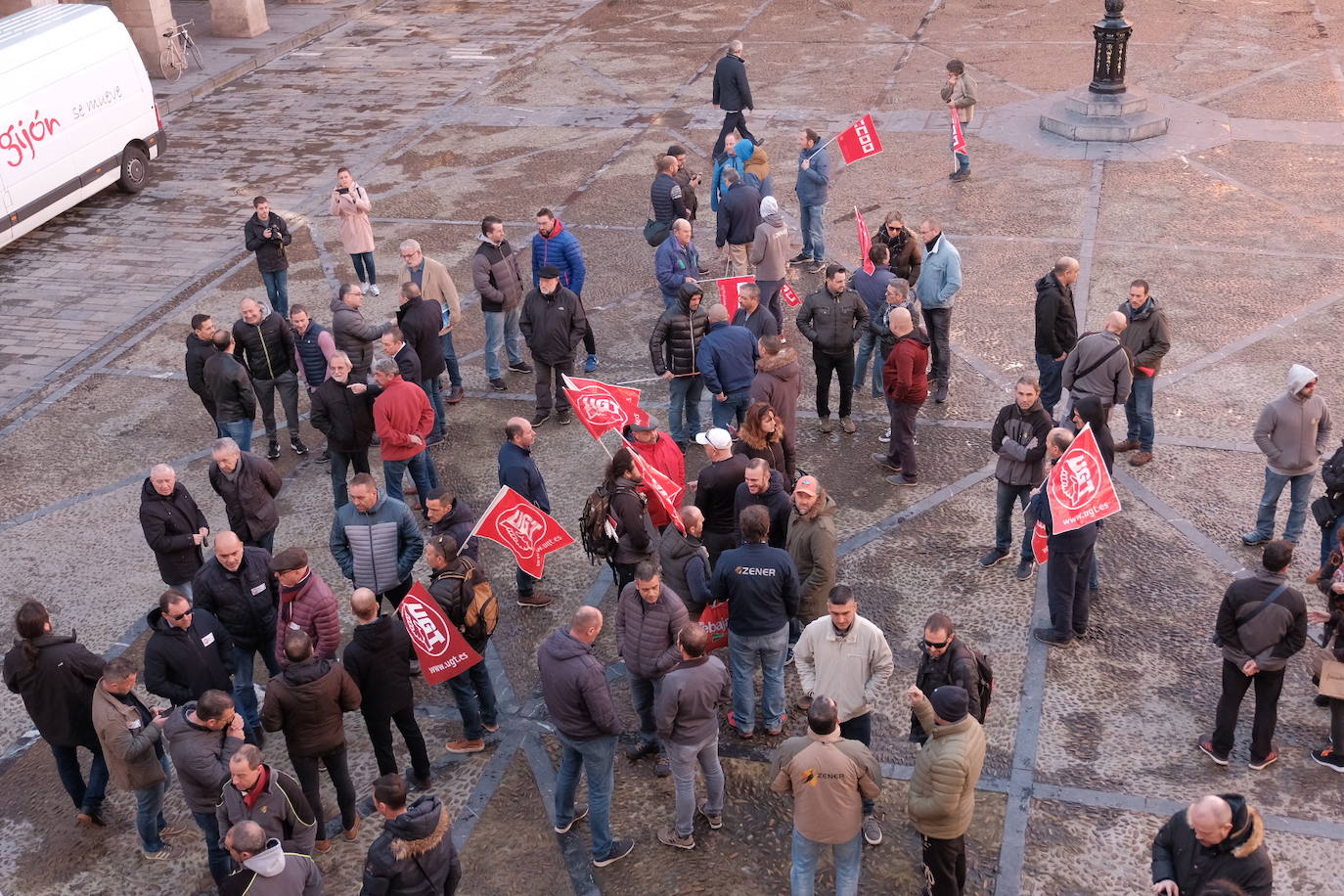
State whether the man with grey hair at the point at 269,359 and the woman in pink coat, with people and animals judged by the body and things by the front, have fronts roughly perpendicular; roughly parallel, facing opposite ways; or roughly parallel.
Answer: roughly parallel

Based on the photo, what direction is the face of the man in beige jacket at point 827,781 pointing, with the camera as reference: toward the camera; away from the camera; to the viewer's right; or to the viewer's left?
away from the camera

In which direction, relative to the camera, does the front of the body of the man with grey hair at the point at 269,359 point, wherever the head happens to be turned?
toward the camera

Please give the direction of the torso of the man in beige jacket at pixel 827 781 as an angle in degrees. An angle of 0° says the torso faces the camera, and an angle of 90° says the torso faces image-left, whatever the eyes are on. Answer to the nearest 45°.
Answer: approximately 180°

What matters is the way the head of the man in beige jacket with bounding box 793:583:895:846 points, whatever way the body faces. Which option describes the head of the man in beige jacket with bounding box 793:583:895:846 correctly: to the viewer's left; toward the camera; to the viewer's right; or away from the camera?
toward the camera

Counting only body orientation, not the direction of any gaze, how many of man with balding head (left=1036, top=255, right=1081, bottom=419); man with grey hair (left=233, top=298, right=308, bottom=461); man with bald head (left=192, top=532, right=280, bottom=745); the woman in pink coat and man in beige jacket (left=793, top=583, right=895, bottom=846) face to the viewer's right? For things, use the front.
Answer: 1

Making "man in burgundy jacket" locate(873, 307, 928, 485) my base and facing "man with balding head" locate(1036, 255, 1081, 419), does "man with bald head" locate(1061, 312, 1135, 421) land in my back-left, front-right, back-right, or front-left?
front-right

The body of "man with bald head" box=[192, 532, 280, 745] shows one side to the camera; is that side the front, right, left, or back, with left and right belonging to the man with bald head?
front

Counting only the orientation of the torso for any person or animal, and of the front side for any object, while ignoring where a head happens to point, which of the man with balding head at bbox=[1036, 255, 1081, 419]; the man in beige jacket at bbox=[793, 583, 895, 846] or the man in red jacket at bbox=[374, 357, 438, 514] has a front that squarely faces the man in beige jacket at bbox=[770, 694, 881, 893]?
the man in beige jacket at bbox=[793, 583, 895, 846]

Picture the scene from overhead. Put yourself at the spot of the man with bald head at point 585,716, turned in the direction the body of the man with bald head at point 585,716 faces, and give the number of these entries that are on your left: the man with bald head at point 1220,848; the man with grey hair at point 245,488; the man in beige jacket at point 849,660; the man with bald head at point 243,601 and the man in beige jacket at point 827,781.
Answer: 2

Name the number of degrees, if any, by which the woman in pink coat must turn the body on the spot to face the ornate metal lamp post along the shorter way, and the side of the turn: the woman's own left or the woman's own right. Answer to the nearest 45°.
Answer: approximately 90° to the woman's own left

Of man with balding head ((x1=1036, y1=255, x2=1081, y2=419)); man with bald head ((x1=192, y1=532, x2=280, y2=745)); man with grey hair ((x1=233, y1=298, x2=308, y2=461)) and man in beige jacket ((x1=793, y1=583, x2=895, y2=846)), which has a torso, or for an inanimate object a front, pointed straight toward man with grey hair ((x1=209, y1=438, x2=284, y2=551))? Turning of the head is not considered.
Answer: man with grey hair ((x1=233, y1=298, x2=308, y2=461))

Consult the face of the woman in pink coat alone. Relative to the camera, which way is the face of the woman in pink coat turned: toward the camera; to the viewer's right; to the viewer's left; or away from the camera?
toward the camera

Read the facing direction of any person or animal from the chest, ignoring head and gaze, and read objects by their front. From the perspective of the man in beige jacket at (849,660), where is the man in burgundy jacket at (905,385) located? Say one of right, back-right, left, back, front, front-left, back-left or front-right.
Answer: back

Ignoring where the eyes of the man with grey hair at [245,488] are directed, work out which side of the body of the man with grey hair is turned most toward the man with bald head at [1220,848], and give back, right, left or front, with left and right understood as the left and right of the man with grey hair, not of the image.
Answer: left

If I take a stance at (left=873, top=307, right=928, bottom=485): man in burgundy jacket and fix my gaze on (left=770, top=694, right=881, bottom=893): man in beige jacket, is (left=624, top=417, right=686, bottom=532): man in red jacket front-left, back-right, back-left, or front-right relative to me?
front-right
